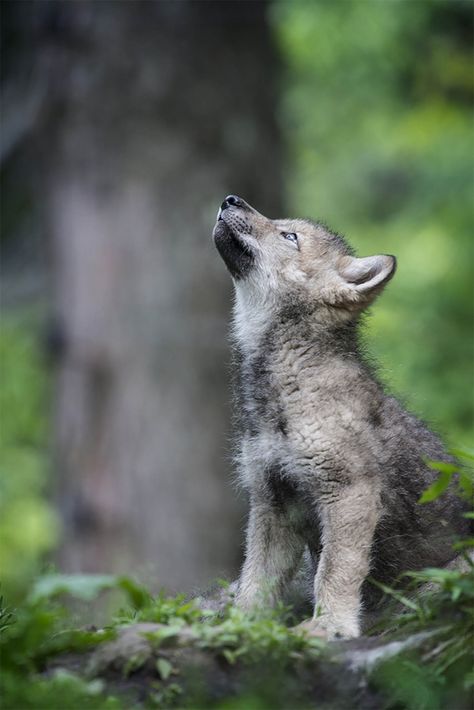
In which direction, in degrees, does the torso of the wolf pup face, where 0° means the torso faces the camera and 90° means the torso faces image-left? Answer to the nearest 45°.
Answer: approximately 45°

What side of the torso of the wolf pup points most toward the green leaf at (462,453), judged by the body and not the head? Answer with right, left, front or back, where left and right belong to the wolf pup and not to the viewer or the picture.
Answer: left

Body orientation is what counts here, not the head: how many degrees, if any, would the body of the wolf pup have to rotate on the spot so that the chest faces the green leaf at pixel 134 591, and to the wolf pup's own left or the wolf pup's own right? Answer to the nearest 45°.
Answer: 0° — it already faces it

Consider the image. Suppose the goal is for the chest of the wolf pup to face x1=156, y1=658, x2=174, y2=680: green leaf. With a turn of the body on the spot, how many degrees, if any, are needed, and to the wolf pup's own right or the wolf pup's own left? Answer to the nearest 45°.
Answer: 0° — it already faces it

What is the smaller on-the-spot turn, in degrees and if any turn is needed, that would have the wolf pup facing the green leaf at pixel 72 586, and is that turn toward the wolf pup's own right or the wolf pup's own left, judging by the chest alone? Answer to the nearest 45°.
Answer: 0° — it already faces it
